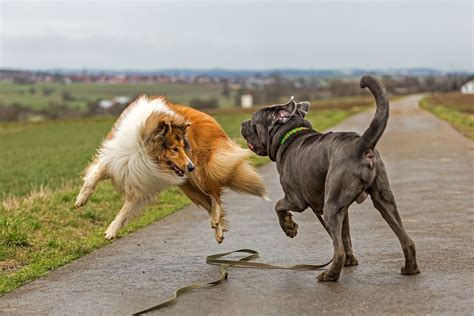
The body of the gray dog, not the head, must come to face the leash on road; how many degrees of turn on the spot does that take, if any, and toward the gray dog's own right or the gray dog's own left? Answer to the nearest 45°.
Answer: approximately 45° to the gray dog's own left

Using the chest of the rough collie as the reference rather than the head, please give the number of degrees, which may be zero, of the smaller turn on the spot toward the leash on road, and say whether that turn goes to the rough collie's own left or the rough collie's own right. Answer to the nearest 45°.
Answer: approximately 45° to the rough collie's own left

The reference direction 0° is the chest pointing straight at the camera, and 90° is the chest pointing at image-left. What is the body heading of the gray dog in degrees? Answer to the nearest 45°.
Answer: approximately 135°

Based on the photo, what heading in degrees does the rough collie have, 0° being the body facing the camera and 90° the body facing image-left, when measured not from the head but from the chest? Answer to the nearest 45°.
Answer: approximately 45°

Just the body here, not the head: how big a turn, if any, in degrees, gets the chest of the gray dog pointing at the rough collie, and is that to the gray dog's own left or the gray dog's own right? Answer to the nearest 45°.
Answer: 0° — it already faces it
